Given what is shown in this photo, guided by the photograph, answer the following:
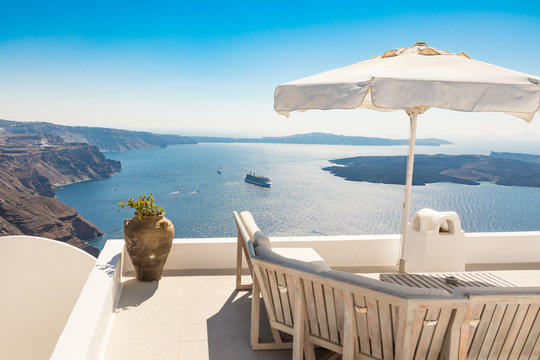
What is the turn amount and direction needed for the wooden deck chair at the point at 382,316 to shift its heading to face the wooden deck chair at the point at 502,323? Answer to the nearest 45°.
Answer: approximately 45° to its right

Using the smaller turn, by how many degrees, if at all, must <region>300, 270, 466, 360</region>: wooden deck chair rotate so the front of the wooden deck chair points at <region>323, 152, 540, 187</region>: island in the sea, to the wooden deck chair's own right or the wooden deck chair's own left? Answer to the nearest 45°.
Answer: approximately 45° to the wooden deck chair's own left

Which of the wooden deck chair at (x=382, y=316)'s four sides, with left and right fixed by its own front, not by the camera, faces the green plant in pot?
left

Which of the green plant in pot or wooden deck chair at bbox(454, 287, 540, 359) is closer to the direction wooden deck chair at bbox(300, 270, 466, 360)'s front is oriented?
the wooden deck chair

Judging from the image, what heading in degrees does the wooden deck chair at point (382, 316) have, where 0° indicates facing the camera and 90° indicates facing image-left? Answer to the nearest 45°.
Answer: approximately 225°

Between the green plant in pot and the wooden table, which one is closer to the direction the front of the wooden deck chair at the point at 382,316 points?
the wooden table
